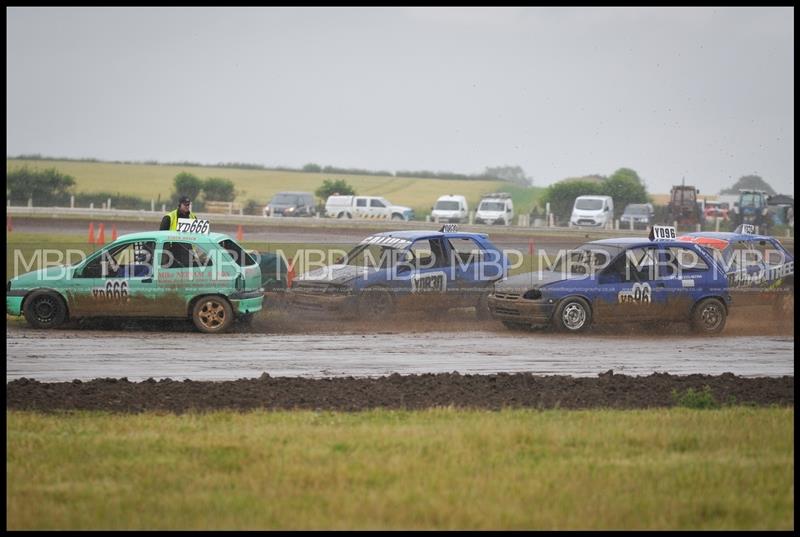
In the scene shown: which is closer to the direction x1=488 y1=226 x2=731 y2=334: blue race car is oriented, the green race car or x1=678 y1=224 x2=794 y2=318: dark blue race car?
the green race car

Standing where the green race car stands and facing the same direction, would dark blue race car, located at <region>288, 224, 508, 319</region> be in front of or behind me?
behind

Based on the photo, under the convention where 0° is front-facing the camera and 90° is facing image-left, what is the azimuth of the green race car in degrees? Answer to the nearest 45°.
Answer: approximately 90°

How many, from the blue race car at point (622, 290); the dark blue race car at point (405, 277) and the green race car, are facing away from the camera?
0

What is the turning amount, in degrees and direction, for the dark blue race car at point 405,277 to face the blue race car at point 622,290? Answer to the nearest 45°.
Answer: approximately 135° to its left

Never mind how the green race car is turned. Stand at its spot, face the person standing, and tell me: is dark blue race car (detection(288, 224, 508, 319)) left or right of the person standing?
right

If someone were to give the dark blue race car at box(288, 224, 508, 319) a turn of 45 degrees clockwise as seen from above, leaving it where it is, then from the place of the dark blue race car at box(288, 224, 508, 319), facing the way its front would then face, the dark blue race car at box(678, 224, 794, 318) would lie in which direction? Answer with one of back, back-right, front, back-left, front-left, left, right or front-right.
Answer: back

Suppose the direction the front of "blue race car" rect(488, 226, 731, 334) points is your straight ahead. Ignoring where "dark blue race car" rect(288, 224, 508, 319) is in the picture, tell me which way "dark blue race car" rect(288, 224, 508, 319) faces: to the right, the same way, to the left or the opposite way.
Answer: the same way

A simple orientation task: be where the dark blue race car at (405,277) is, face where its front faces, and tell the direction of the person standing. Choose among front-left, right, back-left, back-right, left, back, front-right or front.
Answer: front-right

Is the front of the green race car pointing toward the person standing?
no

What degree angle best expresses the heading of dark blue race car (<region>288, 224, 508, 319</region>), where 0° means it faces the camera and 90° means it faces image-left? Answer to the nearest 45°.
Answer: approximately 45°

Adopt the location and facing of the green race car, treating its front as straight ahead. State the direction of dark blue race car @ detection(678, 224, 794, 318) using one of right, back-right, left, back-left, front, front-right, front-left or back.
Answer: back
